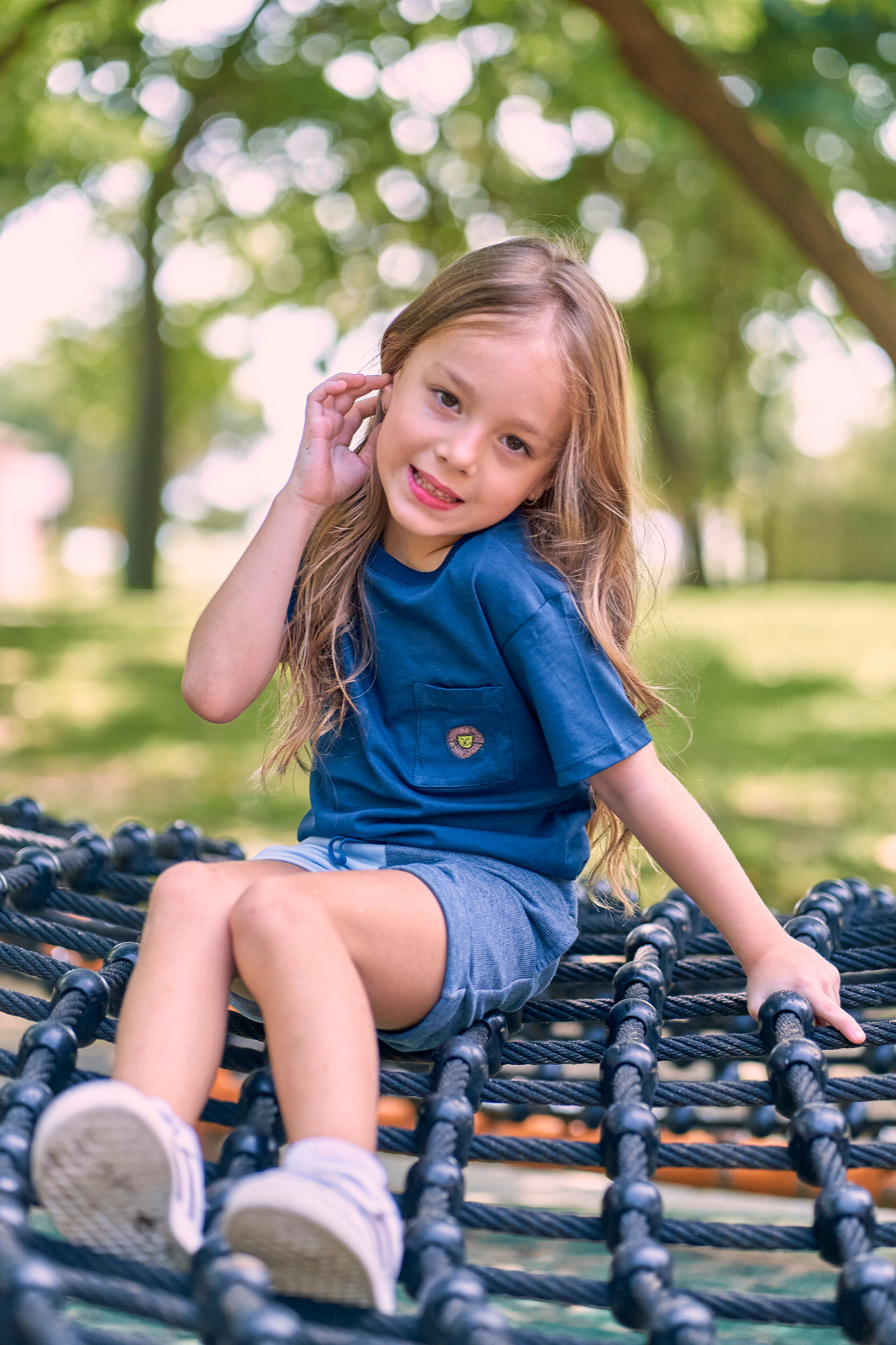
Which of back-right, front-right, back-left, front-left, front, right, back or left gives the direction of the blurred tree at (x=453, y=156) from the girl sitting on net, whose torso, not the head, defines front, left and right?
back-right

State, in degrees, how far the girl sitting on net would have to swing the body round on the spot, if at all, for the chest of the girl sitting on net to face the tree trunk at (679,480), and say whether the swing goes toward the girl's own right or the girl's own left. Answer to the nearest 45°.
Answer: approximately 135° to the girl's own right

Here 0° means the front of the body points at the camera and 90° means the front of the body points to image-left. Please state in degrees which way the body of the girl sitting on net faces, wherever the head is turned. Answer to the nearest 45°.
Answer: approximately 45°
